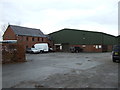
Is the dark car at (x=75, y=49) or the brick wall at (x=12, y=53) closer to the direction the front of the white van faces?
the brick wall

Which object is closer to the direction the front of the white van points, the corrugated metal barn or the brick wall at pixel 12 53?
the brick wall

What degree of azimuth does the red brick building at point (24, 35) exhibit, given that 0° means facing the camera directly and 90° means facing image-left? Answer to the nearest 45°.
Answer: approximately 315°

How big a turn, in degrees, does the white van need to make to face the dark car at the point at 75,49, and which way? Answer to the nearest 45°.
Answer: approximately 180°

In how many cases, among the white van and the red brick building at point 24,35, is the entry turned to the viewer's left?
1

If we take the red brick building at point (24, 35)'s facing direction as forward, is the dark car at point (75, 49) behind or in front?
in front

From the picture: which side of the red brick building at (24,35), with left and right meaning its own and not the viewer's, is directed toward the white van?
front

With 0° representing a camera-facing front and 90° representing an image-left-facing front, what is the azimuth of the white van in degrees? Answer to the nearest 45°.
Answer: approximately 90°

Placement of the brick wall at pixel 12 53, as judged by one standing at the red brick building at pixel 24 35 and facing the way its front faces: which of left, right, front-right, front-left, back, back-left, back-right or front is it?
front-right
